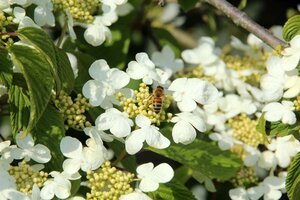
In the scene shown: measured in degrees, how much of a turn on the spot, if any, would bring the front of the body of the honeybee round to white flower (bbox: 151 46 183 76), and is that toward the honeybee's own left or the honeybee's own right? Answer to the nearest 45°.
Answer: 0° — it already faces it

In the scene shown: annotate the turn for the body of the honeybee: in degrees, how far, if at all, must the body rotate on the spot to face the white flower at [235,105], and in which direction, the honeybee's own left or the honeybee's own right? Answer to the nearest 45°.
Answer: approximately 45° to the honeybee's own right

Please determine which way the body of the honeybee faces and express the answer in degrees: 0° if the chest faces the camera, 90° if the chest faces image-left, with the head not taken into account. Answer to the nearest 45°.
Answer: approximately 180°

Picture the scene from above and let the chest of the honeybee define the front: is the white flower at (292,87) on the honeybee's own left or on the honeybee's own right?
on the honeybee's own right

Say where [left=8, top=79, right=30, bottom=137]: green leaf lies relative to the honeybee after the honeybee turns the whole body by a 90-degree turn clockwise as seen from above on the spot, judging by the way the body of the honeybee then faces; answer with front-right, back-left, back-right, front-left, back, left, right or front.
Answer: back

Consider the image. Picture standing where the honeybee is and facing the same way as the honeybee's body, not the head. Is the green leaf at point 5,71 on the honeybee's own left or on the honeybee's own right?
on the honeybee's own left
